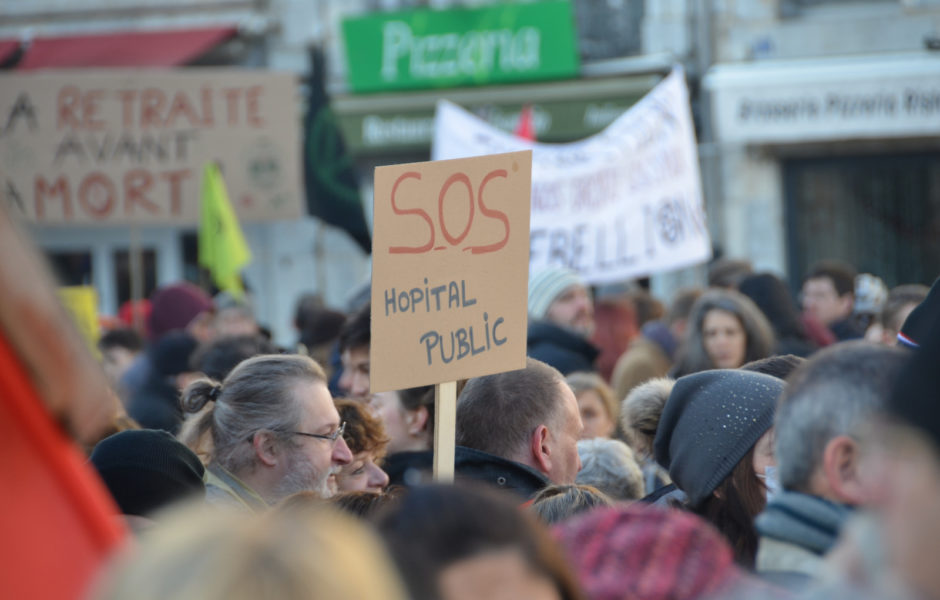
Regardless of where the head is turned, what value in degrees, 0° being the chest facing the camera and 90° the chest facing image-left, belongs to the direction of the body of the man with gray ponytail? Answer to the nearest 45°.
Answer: approximately 270°

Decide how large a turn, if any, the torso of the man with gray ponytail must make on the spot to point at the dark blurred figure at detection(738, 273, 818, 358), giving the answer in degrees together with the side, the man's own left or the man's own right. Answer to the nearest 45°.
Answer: approximately 45° to the man's own left

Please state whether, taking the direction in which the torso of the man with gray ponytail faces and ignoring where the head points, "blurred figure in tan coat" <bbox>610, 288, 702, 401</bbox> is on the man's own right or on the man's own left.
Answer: on the man's own left

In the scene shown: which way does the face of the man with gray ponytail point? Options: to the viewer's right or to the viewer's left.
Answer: to the viewer's right

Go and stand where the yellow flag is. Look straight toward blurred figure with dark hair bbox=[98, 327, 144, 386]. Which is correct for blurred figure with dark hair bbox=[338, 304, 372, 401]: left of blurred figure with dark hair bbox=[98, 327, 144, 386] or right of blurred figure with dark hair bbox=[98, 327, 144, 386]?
left

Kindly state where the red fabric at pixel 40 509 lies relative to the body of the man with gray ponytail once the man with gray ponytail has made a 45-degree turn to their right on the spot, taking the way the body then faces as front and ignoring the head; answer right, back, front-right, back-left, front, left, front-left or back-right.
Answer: front-right

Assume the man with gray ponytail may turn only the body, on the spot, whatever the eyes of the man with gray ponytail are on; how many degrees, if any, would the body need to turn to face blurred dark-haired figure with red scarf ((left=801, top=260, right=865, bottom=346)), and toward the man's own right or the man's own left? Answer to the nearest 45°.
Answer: approximately 45° to the man's own left

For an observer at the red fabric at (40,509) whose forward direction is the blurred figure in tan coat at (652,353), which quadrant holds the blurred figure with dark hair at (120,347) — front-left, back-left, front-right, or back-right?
front-left

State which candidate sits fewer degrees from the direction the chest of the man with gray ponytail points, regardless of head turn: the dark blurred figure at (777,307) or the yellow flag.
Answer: the dark blurred figure

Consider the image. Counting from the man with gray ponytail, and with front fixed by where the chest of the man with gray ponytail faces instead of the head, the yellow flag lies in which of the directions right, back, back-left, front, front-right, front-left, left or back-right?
left

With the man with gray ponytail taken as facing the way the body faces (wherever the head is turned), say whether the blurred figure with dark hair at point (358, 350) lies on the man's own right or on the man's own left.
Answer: on the man's own left

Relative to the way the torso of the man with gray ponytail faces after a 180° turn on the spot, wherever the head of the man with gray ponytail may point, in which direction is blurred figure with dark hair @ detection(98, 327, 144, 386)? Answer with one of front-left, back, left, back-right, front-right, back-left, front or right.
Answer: right

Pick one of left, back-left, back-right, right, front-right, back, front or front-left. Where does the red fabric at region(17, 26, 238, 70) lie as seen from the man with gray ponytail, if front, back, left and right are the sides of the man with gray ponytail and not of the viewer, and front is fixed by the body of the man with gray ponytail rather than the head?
left

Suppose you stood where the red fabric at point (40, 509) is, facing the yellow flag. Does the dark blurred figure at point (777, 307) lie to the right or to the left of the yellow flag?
right
